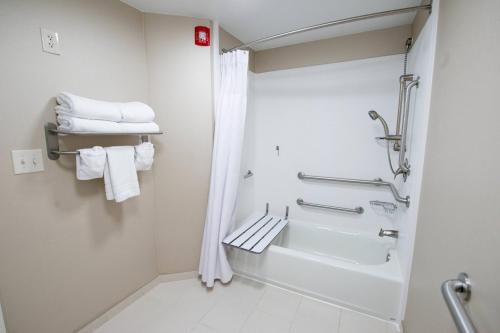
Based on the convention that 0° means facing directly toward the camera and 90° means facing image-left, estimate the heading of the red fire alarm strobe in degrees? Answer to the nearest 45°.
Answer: approximately 0°

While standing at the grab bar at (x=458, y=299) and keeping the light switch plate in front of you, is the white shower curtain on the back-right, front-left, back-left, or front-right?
front-right

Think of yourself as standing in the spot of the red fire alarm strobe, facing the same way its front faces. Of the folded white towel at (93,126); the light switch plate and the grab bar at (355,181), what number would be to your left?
1

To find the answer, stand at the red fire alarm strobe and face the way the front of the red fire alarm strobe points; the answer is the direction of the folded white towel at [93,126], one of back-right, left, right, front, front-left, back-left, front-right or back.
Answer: front-right

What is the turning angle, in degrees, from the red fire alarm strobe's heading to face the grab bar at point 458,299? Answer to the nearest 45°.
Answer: approximately 45° to its left

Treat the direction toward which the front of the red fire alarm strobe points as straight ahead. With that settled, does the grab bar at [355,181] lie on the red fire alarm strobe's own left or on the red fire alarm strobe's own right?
on the red fire alarm strobe's own left

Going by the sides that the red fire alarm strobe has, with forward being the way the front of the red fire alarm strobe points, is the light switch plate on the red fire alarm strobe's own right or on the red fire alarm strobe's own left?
on the red fire alarm strobe's own right
